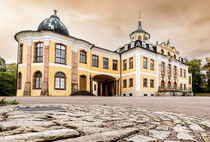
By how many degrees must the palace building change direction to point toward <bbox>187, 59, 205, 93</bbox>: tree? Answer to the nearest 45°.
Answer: approximately 90° to its left

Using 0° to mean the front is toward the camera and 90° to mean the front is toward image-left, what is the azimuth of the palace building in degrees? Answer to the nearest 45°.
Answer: approximately 315°
